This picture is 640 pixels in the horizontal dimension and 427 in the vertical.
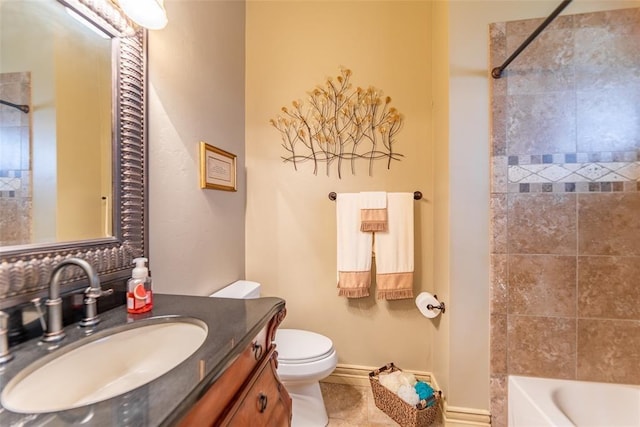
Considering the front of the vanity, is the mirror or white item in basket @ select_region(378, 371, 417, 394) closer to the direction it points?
the white item in basket

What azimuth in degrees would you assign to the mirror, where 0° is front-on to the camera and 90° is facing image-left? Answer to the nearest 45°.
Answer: approximately 315°

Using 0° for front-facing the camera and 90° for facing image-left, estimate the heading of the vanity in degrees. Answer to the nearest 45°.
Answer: approximately 315°

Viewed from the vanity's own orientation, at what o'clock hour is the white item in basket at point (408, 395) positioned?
The white item in basket is roughly at 10 o'clock from the vanity.

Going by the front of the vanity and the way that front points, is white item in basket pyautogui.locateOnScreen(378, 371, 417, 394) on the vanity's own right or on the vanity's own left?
on the vanity's own left

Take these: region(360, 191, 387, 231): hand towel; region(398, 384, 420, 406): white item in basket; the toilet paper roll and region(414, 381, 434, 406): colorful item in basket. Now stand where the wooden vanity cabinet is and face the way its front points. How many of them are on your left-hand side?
4

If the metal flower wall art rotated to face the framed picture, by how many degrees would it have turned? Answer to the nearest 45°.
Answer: approximately 45° to its right

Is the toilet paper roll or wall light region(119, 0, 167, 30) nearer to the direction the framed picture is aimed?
the toilet paper roll

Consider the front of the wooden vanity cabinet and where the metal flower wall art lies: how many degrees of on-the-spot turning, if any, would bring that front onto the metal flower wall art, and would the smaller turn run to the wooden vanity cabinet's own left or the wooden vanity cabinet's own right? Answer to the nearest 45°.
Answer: approximately 90° to the wooden vanity cabinet's own left
